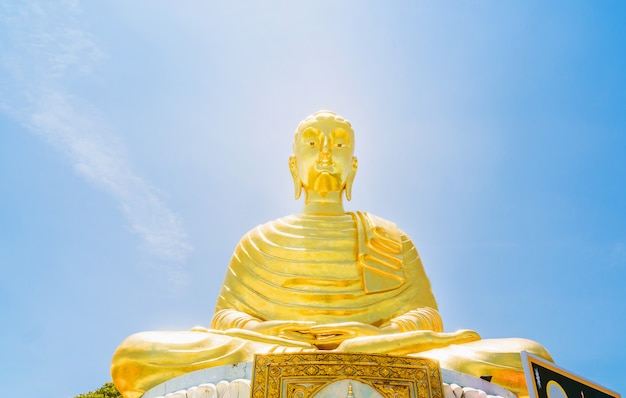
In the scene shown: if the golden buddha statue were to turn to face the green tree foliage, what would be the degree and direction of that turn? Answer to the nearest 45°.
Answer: approximately 135° to its right

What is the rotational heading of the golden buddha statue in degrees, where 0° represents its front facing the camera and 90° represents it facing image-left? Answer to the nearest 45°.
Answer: approximately 0°
